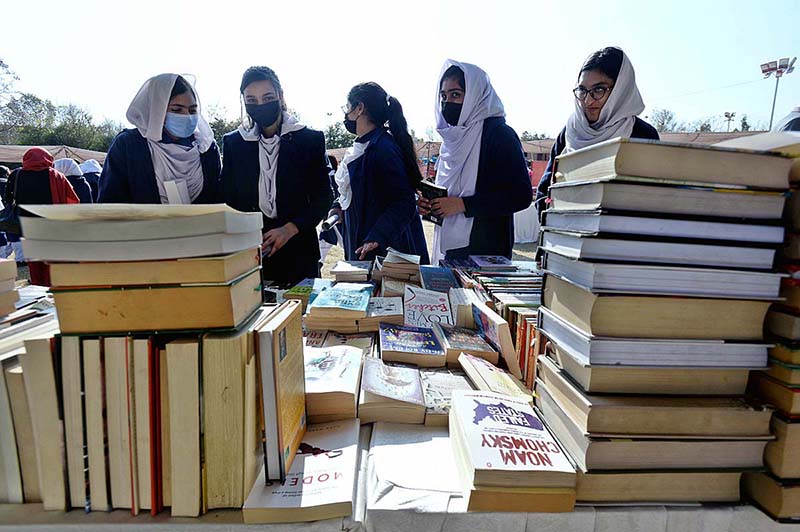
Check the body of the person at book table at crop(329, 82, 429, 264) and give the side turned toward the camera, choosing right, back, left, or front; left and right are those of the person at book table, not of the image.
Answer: left

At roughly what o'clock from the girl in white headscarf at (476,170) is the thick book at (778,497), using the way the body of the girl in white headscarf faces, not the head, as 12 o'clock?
The thick book is roughly at 10 o'clock from the girl in white headscarf.

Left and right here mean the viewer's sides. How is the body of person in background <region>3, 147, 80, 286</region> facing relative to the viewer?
facing away from the viewer

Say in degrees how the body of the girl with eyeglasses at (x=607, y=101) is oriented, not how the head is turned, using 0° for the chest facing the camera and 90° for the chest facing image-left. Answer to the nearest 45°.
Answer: approximately 45°

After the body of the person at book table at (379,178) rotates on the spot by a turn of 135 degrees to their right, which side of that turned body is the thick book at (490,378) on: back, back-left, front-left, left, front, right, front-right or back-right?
back-right

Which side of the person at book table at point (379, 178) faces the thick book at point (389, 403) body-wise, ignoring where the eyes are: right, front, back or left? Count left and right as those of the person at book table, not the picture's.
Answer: left

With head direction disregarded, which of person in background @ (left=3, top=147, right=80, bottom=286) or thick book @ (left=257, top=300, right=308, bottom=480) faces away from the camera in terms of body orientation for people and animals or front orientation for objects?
the person in background

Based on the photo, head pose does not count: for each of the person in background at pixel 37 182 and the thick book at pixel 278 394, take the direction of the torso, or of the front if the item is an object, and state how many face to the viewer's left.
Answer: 0

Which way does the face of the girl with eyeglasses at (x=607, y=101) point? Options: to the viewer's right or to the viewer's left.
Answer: to the viewer's left

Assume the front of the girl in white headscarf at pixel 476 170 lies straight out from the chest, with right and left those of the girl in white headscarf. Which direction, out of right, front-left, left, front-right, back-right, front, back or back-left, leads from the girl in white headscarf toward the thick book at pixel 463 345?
front-left

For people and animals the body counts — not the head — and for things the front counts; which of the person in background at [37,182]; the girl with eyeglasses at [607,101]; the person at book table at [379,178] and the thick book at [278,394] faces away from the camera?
the person in background at [37,182]
